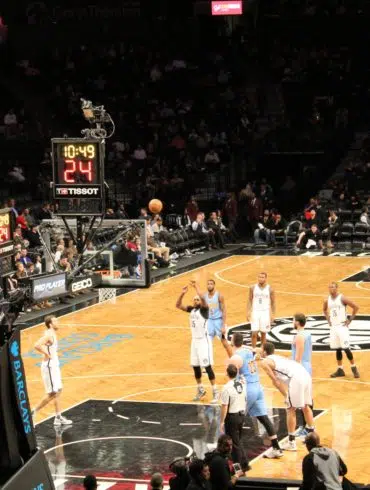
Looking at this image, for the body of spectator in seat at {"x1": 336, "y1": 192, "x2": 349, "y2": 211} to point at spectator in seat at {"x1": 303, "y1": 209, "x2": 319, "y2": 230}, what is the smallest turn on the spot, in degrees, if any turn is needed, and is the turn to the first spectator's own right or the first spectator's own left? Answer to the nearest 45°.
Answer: approximately 45° to the first spectator's own right

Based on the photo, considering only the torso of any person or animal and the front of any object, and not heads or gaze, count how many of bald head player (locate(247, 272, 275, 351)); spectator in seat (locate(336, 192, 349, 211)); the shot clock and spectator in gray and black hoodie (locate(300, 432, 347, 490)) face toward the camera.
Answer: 3

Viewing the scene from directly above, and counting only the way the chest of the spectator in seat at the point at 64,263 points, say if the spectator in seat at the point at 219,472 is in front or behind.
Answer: in front

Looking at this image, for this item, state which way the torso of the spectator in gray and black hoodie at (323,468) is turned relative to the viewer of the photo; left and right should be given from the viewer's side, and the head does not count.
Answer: facing away from the viewer and to the left of the viewer

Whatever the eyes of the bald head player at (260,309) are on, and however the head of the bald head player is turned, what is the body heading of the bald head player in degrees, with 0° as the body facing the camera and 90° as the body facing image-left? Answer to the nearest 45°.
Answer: approximately 0°

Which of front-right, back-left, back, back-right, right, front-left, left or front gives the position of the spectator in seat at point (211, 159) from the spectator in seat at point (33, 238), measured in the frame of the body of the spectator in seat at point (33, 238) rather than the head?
left

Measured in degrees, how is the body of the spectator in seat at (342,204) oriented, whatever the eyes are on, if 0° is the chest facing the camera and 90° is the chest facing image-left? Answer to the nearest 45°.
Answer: approximately 0°
